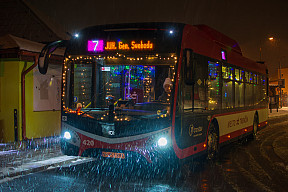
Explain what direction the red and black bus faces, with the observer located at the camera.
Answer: facing the viewer and to the left of the viewer
